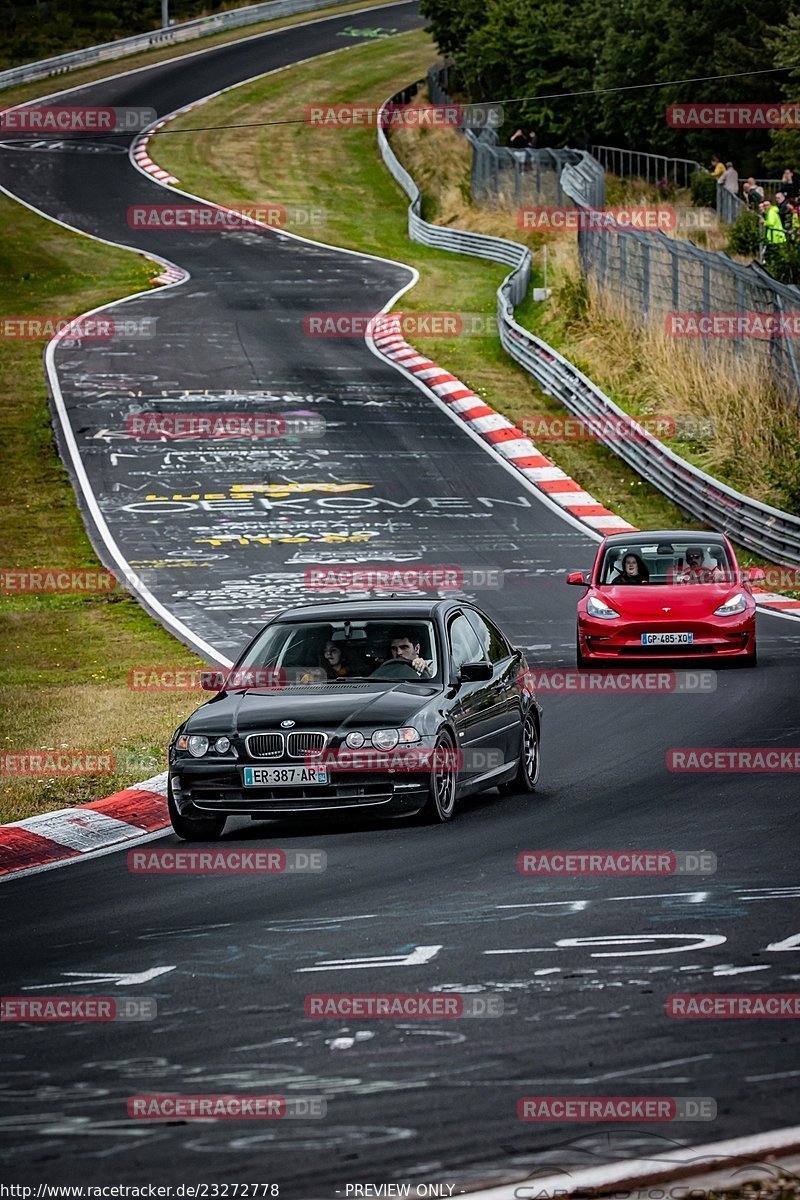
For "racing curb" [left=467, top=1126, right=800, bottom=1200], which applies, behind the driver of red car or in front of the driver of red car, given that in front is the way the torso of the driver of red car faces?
in front

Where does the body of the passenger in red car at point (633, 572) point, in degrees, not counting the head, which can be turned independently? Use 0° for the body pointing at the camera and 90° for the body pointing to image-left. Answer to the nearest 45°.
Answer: approximately 0°

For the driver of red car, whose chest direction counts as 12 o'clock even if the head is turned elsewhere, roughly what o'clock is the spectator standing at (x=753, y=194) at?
The spectator standing is roughly at 6 o'clock from the driver of red car.

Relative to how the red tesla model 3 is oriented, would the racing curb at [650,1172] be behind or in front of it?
in front

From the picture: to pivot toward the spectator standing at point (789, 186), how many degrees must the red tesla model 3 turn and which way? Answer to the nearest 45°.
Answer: approximately 180°

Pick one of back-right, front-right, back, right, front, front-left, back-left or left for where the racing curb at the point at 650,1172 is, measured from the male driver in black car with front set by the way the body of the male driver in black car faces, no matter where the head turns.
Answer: front-left

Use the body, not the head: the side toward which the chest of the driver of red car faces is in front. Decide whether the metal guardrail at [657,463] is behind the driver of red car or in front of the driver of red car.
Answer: behind
